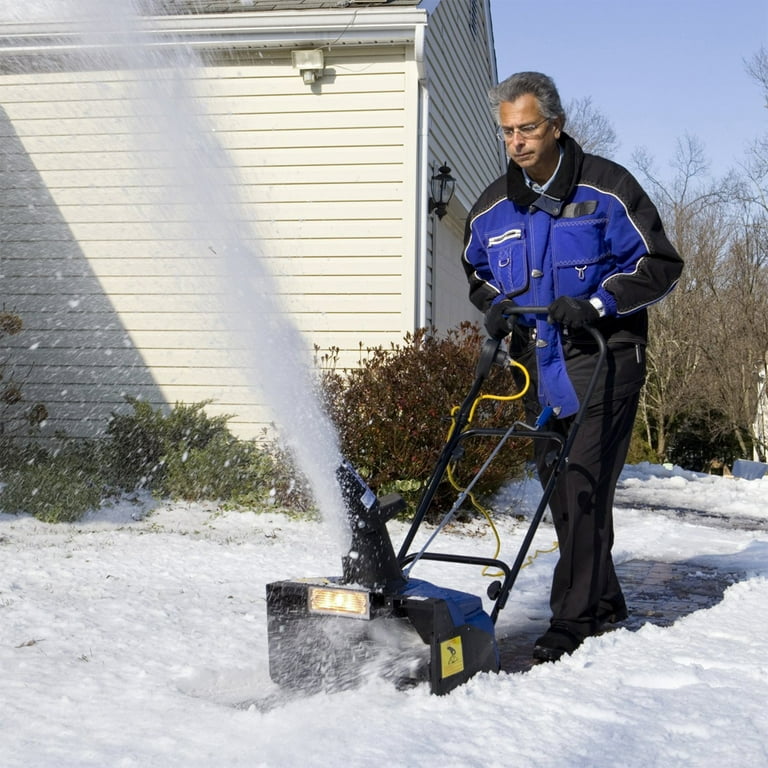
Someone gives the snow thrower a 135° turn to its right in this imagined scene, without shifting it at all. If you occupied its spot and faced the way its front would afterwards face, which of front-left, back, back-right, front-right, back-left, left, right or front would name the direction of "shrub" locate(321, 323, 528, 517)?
front

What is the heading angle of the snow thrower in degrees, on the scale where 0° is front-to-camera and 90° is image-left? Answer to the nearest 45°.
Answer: approximately 45°

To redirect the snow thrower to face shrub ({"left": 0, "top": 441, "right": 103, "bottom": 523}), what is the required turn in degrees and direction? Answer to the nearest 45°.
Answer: approximately 90° to its right

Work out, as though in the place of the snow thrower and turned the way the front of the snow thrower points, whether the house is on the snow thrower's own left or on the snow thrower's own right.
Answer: on the snow thrower's own right

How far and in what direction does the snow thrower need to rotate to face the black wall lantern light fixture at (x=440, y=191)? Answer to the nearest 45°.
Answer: approximately 135° to its right

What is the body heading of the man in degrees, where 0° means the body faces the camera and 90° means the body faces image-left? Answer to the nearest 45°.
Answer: approximately 45°

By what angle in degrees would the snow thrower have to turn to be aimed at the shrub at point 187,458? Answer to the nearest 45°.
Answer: approximately 135° to its right

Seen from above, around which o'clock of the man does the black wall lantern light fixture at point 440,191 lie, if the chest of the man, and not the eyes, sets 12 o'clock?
The black wall lantern light fixture is roughly at 4 o'clock from the man.
